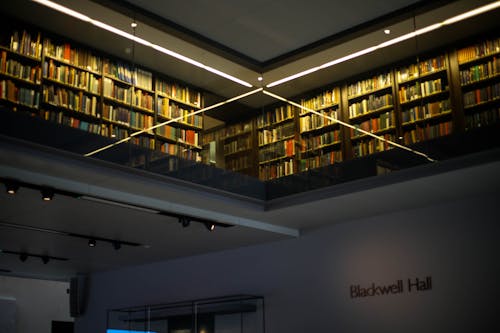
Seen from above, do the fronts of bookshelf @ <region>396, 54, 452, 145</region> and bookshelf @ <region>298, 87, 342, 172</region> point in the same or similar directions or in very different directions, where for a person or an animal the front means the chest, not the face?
same or similar directions

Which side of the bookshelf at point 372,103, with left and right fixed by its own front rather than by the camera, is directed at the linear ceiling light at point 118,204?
front

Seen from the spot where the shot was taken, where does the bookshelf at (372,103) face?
facing the viewer and to the left of the viewer

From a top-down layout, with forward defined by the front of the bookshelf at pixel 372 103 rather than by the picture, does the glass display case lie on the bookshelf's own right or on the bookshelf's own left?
on the bookshelf's own right

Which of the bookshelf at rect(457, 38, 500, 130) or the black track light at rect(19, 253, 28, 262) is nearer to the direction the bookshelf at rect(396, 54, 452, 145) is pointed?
the black track light

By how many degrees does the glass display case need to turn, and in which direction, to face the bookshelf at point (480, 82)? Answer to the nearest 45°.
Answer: approximately 90° to its left

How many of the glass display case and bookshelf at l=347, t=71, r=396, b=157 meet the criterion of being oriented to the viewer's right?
0

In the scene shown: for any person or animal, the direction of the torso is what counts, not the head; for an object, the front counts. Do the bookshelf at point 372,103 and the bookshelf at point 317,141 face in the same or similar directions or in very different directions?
same or similar directions

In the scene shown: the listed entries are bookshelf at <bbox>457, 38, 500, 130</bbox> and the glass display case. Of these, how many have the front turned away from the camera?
0

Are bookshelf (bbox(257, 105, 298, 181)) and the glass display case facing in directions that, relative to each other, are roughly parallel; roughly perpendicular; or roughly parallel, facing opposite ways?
roughly parallel

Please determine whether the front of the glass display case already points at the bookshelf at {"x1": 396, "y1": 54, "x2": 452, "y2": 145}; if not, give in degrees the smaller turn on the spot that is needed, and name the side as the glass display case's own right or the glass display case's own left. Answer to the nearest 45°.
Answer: approximately 90° to the glass display case's own left

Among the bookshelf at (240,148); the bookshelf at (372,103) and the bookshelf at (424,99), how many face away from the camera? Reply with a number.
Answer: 0

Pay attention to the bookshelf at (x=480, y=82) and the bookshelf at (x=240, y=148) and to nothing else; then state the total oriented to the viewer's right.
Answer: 0
